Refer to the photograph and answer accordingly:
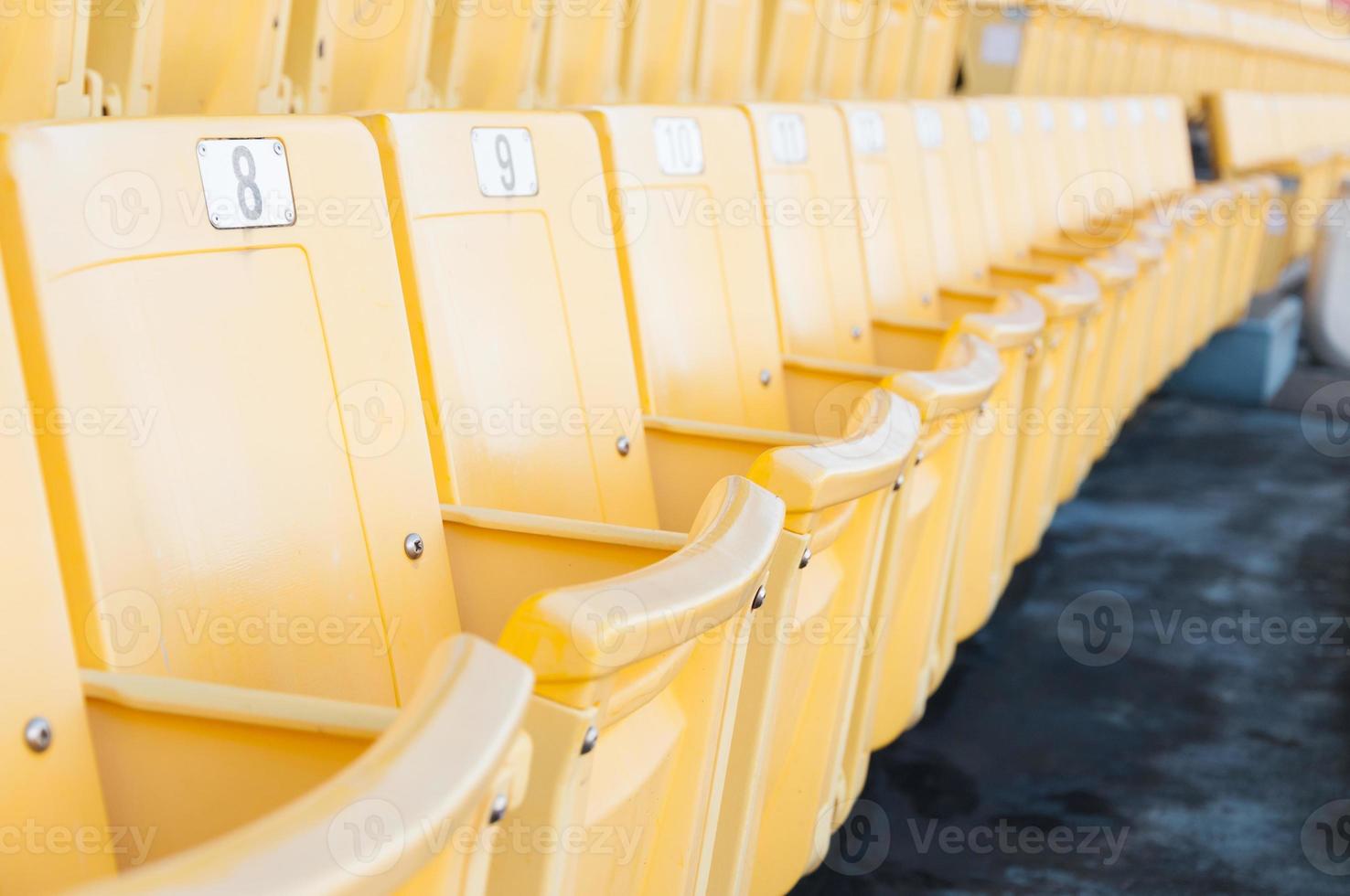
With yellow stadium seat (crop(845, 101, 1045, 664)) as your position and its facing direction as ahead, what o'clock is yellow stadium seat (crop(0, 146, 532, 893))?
yellow stadium seat (crop(0, 146, 532, 893)) is roughly at 2 o'clock from yellow stadium seat (crop(845, 101, 1045, 664)).

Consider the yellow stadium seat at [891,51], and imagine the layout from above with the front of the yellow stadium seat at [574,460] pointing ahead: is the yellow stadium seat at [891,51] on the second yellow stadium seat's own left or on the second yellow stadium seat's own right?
on the second yellow stadium seat's own left

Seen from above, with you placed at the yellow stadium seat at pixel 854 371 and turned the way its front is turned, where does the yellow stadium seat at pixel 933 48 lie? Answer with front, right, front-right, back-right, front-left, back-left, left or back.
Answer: back-left

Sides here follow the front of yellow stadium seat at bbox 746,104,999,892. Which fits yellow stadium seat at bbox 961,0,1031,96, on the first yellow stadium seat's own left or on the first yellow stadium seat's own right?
on the first yellow stadium seat's own left

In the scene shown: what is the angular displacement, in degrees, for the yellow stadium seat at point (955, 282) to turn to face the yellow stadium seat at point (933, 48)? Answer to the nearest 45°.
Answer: approximately 135° to its left

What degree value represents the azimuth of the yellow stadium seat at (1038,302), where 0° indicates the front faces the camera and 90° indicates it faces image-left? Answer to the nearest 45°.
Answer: approximately 315°

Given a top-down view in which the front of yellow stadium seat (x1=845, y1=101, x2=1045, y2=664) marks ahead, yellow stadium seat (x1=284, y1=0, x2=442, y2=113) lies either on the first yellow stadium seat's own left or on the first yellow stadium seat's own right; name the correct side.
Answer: on the first yellow stadium seat's own right
